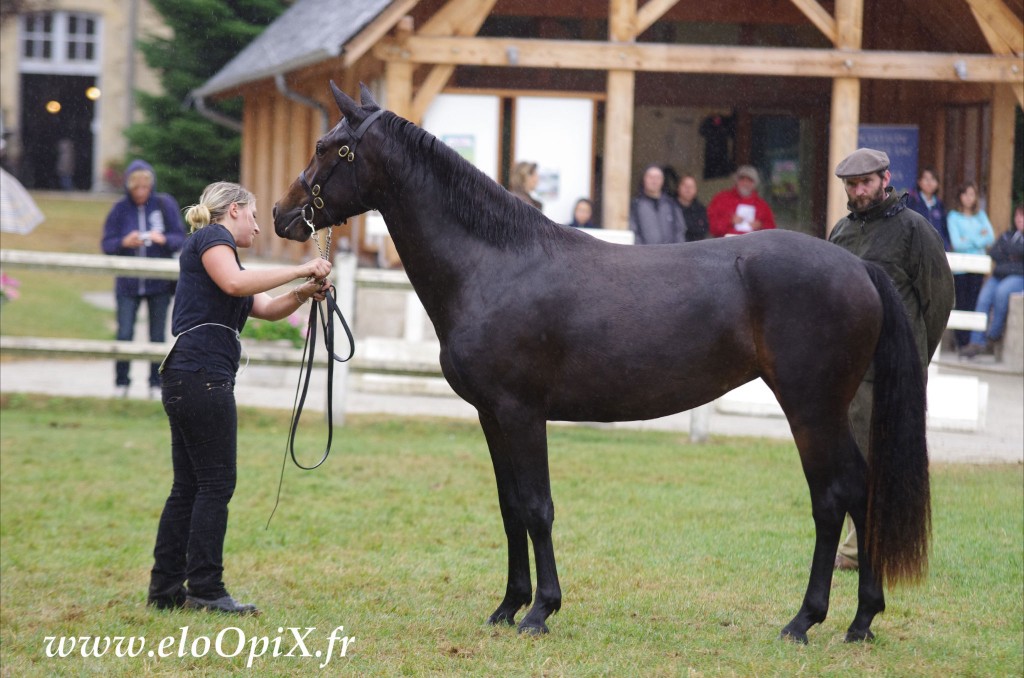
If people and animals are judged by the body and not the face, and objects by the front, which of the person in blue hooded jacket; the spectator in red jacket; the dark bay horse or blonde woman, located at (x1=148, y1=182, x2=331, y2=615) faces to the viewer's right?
the blonde woman

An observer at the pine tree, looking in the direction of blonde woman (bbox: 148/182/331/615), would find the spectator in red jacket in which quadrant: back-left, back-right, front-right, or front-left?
front-left

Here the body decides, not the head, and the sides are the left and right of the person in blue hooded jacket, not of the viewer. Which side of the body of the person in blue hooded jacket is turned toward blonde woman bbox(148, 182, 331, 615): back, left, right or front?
front

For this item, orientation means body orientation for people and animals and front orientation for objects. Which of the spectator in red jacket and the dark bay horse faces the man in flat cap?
the spectator in red jacket

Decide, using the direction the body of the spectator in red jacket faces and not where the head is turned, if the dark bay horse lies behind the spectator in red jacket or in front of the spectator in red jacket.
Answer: in front

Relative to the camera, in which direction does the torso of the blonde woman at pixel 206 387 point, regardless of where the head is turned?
to the viewer's right

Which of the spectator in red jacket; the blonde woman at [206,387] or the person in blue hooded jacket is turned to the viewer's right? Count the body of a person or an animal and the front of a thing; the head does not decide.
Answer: the blonde woman

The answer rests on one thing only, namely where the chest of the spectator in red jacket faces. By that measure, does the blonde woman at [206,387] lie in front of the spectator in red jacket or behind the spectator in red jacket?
in front

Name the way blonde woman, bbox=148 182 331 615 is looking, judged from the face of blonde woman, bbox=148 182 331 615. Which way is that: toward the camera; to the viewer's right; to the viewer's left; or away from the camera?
to the viewer's right

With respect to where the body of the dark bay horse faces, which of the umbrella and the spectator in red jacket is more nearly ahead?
the umbrella

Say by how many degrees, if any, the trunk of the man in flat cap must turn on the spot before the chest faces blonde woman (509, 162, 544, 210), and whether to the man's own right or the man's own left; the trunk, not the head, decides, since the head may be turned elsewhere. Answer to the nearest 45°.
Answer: approximately 90° to the man's own right

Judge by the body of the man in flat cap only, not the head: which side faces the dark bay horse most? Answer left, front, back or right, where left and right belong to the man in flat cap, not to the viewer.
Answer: front

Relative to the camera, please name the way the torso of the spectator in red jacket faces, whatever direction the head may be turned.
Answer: toward the camera

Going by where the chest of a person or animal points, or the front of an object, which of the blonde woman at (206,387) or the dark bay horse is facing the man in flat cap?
the blonde woman

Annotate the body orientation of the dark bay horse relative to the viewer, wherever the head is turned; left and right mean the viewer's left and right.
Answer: facing to the left of the viewer

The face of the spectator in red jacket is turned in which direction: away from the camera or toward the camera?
toward the camera

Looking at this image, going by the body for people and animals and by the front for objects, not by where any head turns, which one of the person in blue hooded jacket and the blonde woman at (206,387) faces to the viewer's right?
the blonde woman

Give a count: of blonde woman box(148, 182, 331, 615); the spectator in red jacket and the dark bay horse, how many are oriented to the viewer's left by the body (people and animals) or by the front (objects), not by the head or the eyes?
1
